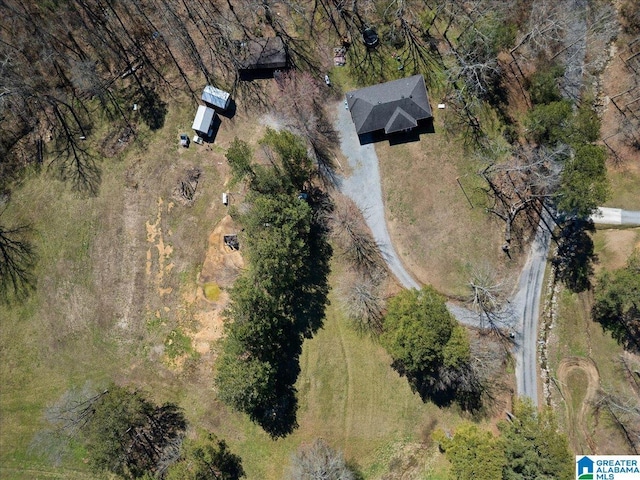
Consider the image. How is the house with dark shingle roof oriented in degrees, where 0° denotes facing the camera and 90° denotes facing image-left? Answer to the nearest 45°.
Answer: approximately 0°

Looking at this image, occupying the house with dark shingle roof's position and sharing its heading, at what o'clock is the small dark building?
The small dark building is roughly at 3 o'clock from the house with dark shingle roof.

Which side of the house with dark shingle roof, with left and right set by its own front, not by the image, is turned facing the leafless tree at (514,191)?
left

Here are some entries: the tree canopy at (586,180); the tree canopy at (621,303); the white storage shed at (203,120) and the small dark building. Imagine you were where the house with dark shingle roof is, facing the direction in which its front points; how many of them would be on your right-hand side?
2

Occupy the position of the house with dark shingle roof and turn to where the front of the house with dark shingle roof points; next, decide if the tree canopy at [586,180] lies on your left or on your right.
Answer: on your left

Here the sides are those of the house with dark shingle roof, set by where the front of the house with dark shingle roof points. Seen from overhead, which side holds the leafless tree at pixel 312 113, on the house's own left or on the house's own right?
on the house's own right
